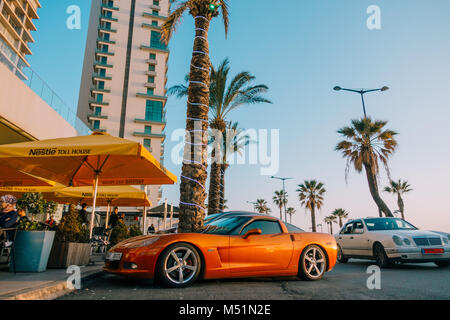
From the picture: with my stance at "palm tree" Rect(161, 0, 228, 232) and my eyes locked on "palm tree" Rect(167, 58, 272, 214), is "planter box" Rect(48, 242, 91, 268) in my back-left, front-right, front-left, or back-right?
back-left

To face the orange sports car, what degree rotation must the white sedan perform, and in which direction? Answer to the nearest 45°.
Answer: approximately 90° to its right

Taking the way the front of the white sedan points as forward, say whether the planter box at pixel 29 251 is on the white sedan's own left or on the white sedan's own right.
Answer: on the white sedan's own right

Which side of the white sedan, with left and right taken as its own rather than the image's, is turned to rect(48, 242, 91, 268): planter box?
right

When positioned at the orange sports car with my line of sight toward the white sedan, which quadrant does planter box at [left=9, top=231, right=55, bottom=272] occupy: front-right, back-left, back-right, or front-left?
back-left

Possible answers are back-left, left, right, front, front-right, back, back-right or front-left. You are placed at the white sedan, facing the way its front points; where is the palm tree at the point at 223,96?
back

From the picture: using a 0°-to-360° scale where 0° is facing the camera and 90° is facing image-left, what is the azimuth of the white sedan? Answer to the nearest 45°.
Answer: approximately 315°
